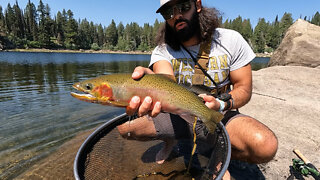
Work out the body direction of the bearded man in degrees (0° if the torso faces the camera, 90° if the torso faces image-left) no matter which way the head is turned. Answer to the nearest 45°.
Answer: approximately 0°

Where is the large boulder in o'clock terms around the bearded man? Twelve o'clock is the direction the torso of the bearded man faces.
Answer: The large boulder is roughly at 7 o'clock from the bearded man.
